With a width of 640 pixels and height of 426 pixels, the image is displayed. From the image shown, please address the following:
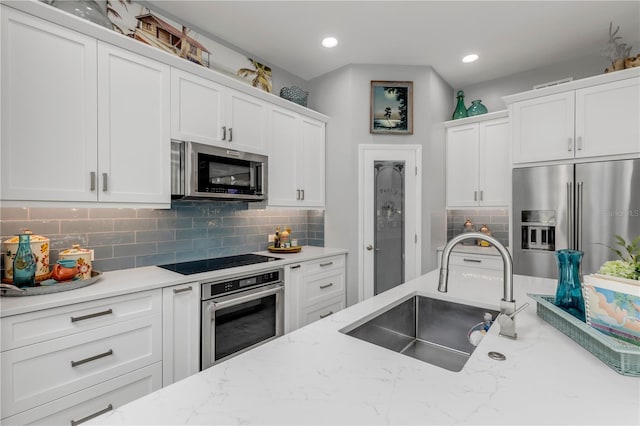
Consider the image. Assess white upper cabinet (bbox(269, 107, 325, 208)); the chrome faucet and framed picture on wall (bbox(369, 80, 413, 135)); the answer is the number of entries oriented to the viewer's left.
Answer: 1

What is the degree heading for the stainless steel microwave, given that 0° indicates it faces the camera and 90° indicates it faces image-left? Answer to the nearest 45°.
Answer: approximately 315°

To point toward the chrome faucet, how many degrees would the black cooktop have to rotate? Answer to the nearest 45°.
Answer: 0° — it already faces it

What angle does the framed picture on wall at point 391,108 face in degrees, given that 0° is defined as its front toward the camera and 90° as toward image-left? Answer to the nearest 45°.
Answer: approximately 0°

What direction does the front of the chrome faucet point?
to the viewer's left

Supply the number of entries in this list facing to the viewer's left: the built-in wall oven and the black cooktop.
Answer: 0

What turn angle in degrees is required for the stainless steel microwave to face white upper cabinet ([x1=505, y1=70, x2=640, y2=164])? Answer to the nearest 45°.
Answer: approximately 45° to its left

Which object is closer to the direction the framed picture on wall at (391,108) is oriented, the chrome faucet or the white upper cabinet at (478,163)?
the chrome faucet

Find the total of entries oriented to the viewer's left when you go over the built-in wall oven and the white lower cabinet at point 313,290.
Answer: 0

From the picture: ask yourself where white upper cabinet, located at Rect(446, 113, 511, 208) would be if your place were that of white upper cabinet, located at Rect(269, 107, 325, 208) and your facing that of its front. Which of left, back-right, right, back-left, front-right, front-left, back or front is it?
front-left

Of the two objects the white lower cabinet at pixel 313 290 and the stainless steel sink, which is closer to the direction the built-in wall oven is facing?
the stainless steel sink

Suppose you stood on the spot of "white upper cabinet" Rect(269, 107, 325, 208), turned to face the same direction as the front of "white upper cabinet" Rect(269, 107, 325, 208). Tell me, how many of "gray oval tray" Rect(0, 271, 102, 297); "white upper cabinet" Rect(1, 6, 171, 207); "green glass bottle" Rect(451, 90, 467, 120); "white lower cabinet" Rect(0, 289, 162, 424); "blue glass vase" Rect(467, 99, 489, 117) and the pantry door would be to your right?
3

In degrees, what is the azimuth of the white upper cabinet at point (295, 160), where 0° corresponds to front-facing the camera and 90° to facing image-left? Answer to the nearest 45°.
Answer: approximately 315°

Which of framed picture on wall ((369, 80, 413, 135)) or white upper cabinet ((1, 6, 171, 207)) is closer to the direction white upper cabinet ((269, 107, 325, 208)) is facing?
the framed picture on wall

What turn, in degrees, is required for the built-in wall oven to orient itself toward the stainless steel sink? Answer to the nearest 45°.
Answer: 0° — it already faces it
